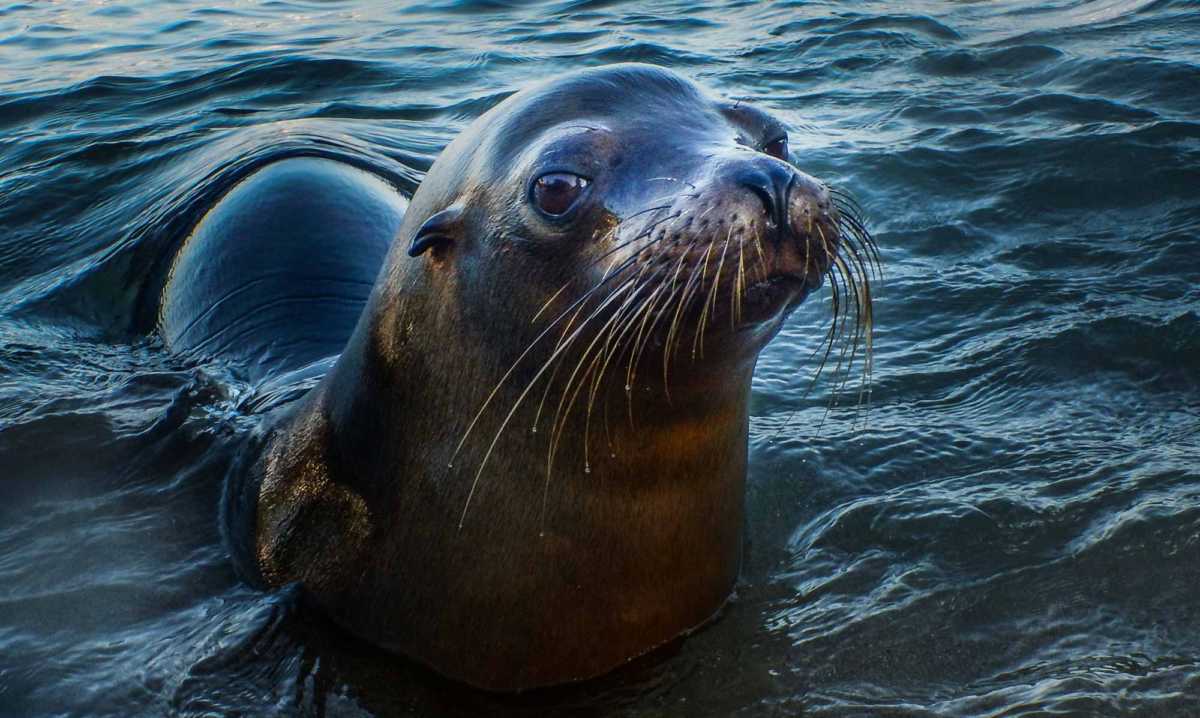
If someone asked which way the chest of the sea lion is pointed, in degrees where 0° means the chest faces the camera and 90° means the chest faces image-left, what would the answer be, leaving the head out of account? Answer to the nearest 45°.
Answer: approximately 315°
